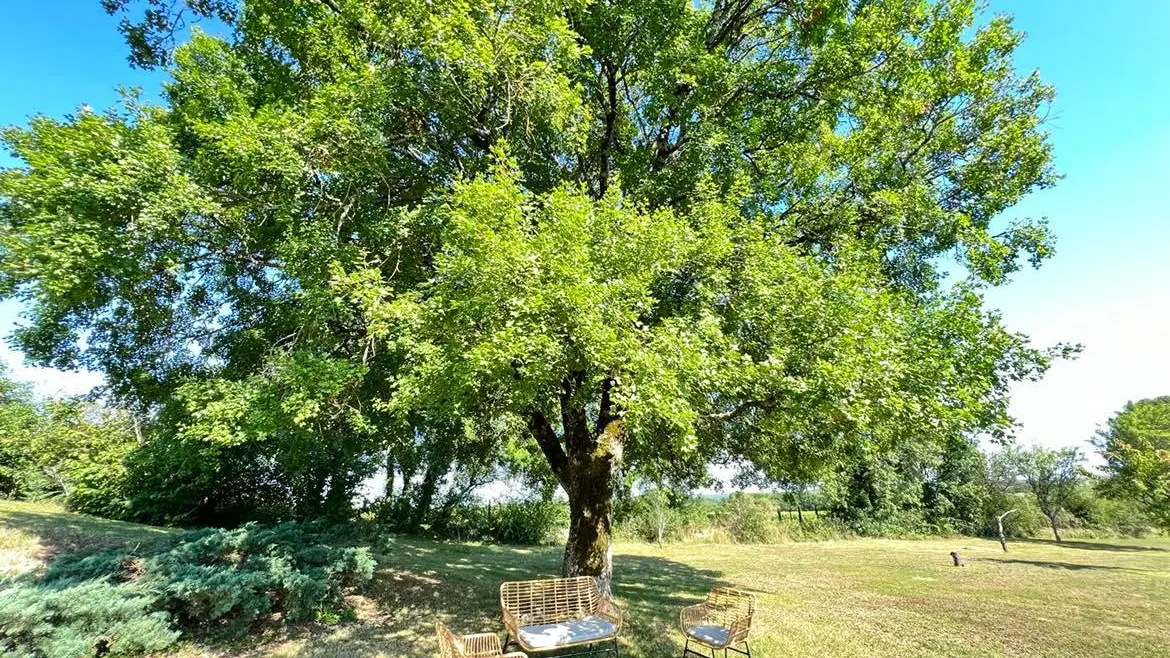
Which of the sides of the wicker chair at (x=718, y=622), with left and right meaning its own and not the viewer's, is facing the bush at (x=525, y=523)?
right

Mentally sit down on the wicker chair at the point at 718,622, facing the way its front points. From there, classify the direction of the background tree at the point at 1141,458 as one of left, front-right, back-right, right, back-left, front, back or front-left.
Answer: back

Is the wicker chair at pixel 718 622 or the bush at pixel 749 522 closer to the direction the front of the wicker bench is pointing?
the wicker chair

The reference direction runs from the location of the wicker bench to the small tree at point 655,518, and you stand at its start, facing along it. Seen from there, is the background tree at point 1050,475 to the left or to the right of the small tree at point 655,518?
right

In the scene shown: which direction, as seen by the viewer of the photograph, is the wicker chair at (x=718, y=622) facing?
facing the viewer and to the left of the viewer

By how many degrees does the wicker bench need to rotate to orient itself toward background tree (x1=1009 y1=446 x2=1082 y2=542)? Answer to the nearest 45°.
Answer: approximately 90° to its left

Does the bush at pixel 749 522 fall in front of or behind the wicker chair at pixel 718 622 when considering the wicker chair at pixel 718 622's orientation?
behind

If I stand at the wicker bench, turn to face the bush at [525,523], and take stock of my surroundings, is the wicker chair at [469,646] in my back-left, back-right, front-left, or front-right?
back-left

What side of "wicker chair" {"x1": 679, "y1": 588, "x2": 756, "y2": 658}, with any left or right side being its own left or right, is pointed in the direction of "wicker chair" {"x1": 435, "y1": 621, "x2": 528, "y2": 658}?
front

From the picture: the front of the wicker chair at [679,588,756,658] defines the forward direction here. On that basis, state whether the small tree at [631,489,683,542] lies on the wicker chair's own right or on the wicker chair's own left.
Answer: on the wicker chair's own right
